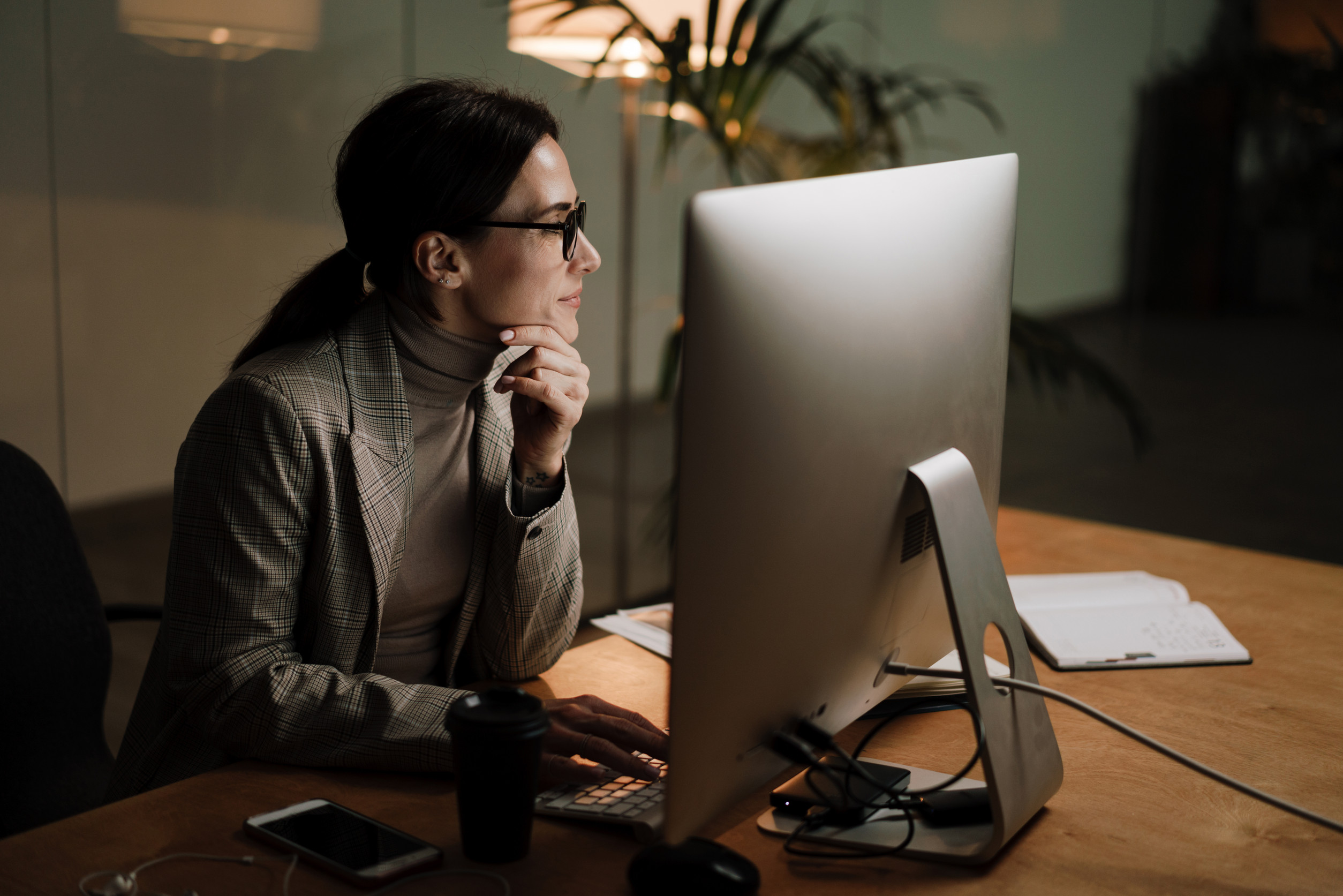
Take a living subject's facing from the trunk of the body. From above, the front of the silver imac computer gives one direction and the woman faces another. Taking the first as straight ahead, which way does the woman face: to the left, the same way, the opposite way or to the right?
the opposite way

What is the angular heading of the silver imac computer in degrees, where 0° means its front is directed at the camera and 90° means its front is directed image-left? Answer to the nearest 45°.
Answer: approximately 135°

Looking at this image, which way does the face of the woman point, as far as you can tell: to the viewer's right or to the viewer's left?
to the viewer's right
